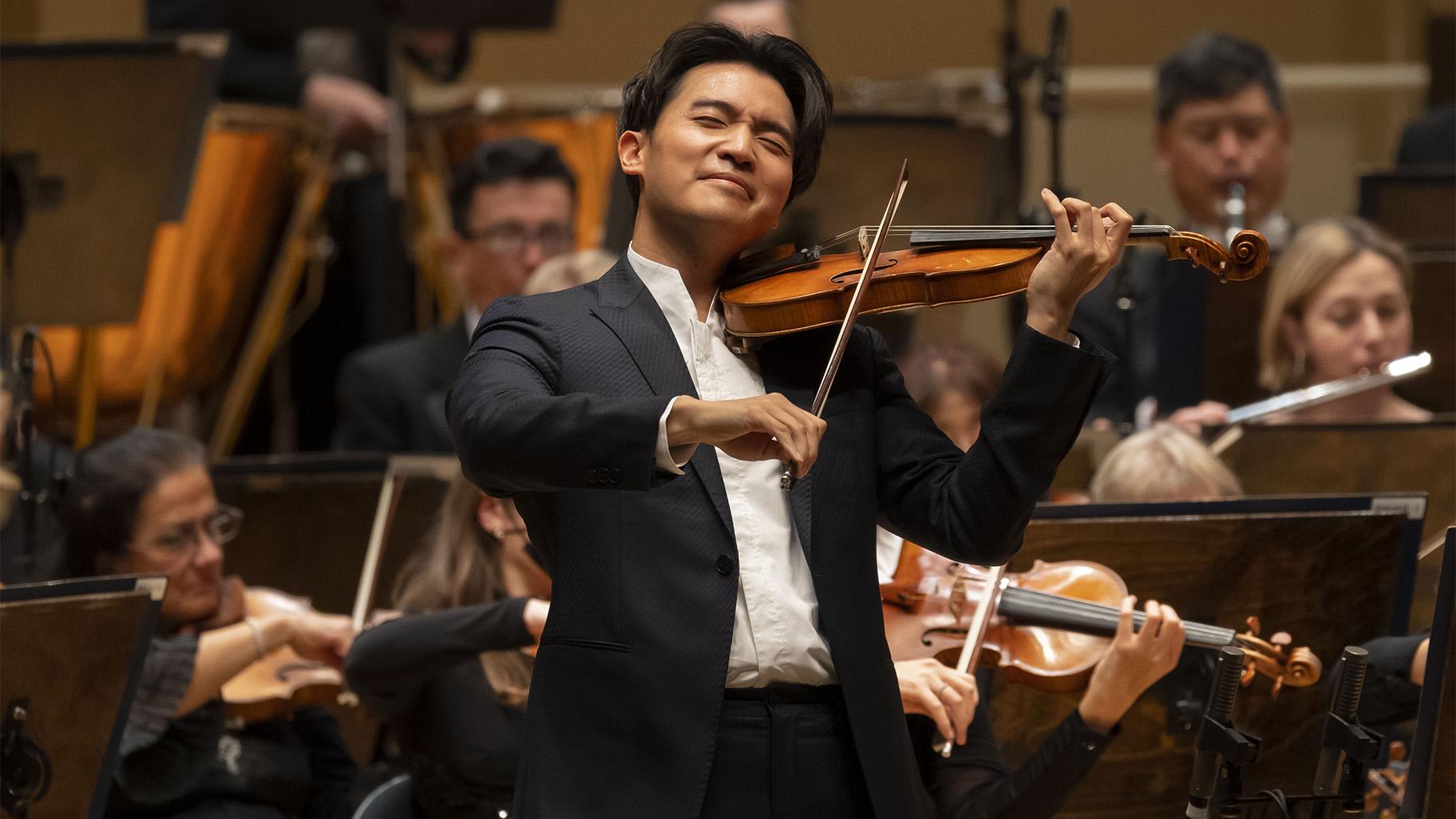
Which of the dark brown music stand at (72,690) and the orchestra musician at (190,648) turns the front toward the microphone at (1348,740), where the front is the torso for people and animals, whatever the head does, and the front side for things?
the orchestra musician

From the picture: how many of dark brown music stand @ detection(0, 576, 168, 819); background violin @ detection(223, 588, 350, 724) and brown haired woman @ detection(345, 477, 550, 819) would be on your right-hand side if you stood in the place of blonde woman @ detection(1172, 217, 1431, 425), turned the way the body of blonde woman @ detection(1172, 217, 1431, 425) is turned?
3

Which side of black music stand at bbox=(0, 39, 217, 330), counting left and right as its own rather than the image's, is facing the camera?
back

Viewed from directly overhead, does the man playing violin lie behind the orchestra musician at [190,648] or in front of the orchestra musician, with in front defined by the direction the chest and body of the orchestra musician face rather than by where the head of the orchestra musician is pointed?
in front

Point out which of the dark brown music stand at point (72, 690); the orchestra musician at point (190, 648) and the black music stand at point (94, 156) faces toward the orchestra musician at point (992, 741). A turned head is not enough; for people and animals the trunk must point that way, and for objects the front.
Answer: the orchestra musician at point (190, 648)

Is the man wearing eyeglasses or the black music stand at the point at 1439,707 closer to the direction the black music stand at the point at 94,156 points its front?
the man wearing eyeglasses

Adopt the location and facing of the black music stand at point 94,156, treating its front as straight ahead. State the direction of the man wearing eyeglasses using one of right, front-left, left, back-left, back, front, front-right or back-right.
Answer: right

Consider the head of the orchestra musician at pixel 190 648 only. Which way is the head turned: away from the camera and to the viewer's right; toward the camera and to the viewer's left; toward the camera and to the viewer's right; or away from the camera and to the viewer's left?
toward the camera and to the viewer's right

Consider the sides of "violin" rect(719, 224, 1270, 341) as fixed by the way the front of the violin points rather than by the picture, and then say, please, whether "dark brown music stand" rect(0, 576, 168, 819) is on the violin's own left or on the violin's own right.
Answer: on the violin's own right

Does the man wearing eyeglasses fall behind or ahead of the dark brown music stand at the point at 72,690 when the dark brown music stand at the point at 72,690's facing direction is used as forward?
ahead

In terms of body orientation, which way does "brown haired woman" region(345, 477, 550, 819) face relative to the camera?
to the viewer's right

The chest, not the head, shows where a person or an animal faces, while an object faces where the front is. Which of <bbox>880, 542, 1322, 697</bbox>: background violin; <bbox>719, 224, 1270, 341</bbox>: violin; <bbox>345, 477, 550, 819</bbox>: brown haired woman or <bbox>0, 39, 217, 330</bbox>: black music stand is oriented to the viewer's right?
the brown haired woman

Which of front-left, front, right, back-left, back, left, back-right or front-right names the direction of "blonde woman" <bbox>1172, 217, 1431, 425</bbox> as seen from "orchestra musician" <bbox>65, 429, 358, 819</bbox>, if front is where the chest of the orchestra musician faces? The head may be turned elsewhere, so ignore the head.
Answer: front-left
